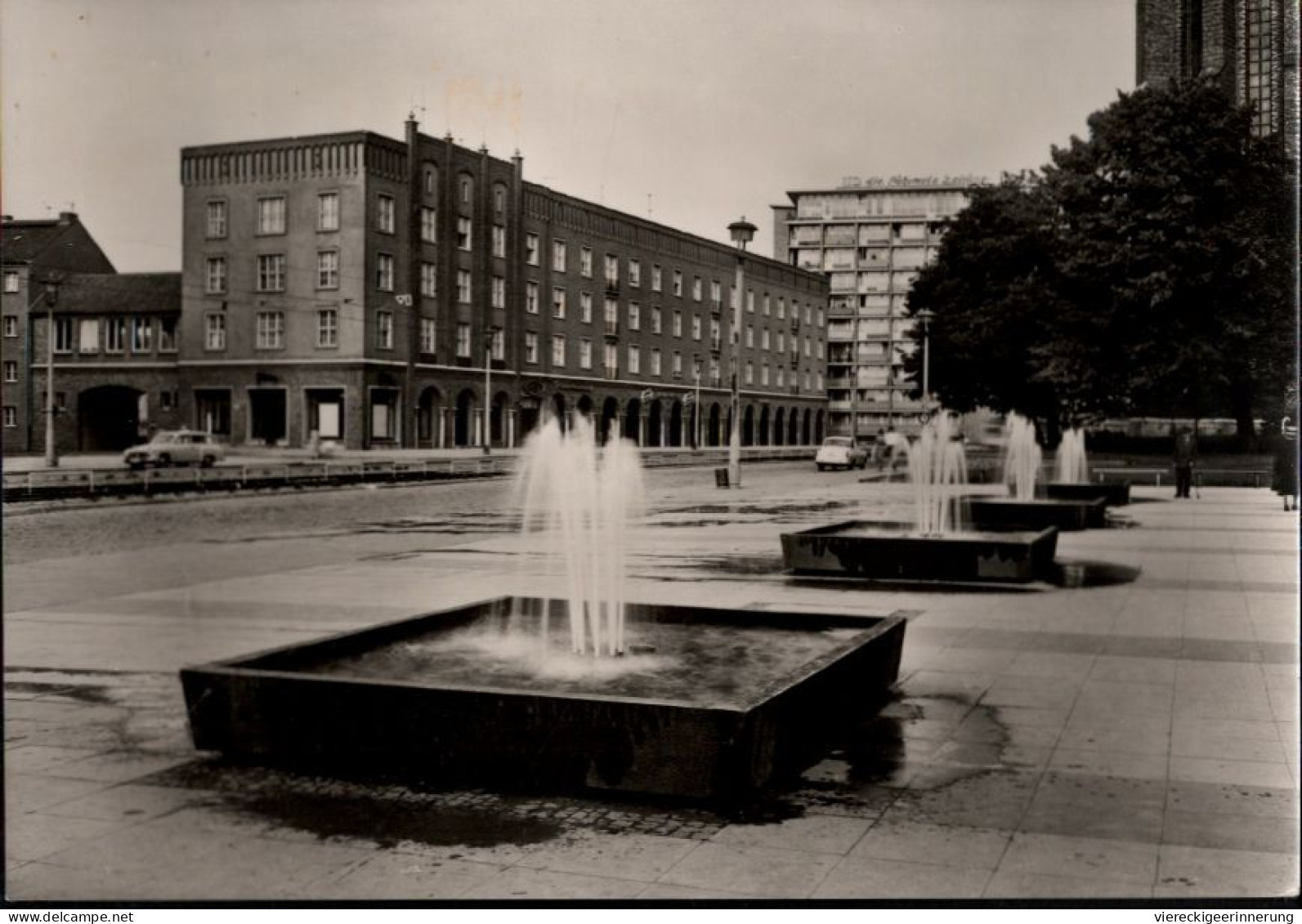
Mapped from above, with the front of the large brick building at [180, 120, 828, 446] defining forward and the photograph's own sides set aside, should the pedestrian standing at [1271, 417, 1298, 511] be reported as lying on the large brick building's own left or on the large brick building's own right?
on the large brick building's own left

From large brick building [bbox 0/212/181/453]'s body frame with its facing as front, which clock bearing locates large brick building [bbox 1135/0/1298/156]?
large brick building [bbox 1135/0/1298/156] is roughly at 10 o'clock from large brick building [bbox 0/212/181/453].

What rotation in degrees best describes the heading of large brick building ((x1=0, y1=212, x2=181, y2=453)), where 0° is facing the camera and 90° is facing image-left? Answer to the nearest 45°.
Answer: approximately 0°

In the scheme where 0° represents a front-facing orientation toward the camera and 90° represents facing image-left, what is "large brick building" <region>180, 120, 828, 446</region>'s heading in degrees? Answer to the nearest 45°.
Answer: approximately 315°
